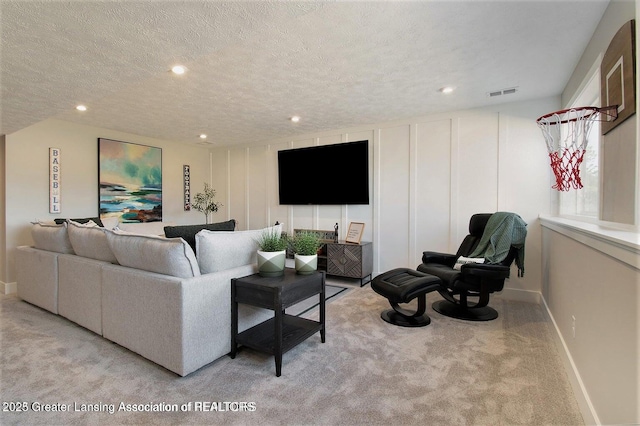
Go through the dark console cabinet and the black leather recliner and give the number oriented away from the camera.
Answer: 0

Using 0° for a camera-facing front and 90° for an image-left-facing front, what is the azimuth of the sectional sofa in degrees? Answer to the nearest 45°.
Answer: approximately 225°

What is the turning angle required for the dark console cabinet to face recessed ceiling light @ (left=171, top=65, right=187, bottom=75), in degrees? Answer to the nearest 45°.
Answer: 0° — it already faces it

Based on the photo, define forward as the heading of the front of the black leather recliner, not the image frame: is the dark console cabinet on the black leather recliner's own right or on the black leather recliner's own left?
on the black leather recliner's own right

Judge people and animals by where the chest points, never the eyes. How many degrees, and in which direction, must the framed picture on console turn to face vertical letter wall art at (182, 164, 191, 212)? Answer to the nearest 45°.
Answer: approximately 45° to its right

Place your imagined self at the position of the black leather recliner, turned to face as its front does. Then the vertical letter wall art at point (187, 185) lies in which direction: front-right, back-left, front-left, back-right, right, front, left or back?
front-right

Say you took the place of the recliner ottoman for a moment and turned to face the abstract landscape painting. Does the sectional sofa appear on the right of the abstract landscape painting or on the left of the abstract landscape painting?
left

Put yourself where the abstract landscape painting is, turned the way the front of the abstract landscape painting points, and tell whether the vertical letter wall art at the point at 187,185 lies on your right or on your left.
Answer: on your left

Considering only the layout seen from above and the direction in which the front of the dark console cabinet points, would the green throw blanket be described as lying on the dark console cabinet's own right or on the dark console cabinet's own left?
on the dark console cabinet's own left

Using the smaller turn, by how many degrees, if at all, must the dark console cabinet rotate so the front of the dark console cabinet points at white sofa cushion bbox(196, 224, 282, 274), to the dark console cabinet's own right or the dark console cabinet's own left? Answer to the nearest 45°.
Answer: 0° — it already faces it

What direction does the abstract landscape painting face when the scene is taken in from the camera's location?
facing the viewer and to the right of the viewer

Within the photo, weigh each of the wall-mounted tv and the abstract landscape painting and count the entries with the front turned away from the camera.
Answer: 0

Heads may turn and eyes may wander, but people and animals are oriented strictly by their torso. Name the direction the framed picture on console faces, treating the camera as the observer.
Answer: facing the viewer and to the left of the viewer

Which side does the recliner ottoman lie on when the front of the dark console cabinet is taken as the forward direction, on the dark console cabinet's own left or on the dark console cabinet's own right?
on the dark console cabinet's own left

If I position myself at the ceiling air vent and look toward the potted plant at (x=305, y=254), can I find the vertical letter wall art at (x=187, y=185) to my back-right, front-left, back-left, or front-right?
front-right

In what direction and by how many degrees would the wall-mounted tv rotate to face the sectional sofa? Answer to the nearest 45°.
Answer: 0° — it already faces it
